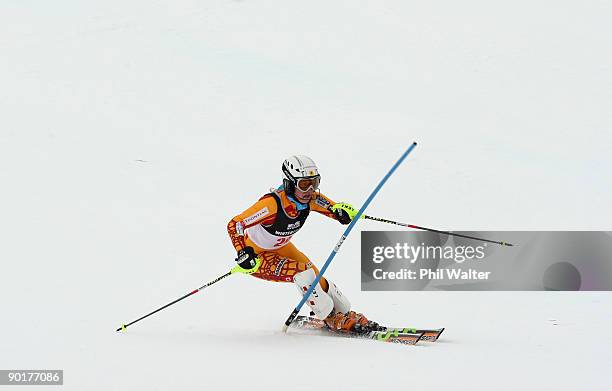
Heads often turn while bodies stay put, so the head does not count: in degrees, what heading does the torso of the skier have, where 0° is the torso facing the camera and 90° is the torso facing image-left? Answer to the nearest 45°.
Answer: approximately 315°

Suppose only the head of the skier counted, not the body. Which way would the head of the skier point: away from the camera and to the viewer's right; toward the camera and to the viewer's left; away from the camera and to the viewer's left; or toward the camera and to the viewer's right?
toward the camera and to the viewer's right
